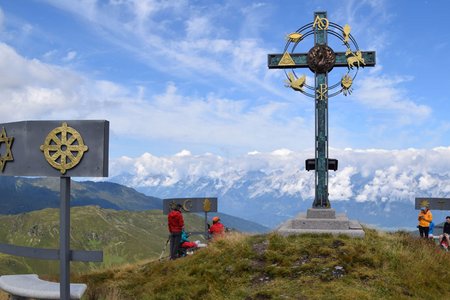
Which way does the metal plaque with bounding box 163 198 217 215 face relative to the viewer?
toward the camera

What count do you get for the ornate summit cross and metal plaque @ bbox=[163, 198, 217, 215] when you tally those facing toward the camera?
2

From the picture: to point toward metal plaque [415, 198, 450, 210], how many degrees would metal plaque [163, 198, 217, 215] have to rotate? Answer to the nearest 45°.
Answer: approximately 90° to its left

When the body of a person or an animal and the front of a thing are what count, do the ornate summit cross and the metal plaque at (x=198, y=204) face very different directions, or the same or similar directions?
same or similar directions

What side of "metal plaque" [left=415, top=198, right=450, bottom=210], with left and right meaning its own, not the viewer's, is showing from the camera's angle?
front

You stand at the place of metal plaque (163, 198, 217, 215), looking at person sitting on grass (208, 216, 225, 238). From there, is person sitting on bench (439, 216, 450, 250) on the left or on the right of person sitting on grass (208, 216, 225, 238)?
left

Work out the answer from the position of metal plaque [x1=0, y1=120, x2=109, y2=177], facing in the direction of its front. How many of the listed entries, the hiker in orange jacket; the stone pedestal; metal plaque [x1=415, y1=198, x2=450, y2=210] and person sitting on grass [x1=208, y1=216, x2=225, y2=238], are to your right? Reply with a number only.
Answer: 0

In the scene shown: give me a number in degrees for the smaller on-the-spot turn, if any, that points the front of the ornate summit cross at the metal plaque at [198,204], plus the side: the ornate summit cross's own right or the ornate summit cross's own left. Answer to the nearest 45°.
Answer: approximately 135° to the ornate summit cross's own right

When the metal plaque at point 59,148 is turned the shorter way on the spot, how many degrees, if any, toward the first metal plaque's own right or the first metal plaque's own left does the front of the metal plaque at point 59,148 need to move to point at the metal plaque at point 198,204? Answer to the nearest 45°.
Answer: approximately 135° to the first metal plaque's own left

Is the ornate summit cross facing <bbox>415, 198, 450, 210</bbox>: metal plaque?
no

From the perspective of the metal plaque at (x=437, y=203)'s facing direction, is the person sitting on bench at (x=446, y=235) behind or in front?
in front

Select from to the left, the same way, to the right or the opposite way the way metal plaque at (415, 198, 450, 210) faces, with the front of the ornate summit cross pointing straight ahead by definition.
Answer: the same way

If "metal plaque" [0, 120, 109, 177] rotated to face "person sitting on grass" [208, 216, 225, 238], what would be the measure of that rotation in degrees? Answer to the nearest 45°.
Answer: approximately 135° to its left

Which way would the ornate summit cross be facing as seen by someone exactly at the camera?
facing the viewer

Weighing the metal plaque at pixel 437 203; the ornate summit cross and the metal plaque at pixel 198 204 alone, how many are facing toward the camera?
3

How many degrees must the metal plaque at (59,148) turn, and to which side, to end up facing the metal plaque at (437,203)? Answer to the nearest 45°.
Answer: approximately 135° to its left
